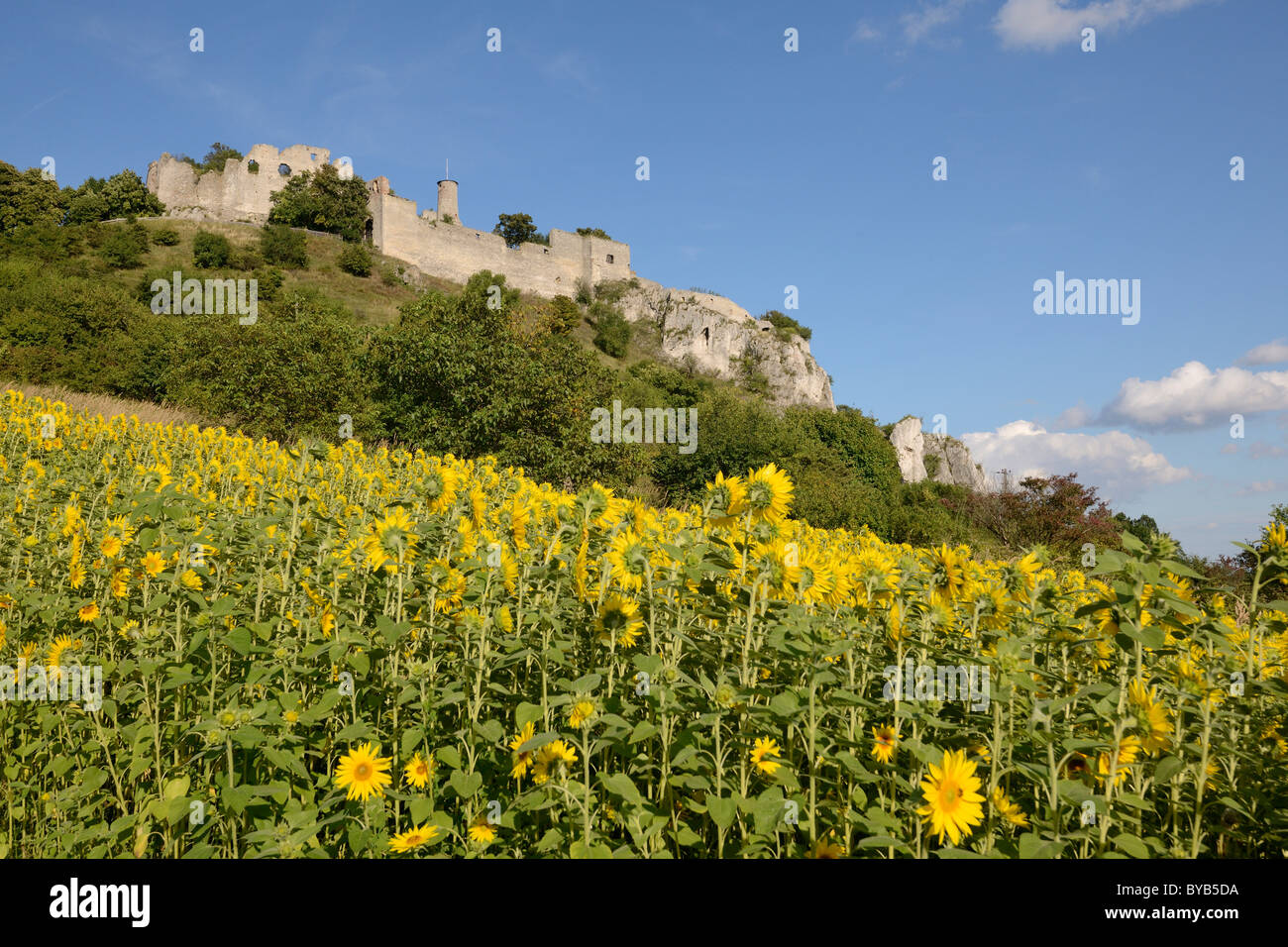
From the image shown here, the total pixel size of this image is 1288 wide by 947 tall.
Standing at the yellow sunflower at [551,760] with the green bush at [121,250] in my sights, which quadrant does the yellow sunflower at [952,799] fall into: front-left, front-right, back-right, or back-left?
back-right

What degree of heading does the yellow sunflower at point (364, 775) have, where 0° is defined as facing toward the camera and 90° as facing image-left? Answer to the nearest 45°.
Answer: approximately 0°

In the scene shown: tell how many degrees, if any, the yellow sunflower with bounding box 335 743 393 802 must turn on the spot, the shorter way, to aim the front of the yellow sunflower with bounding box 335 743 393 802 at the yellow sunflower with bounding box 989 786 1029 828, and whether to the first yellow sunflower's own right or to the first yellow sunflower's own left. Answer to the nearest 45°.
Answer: approximately 45° to the first yellow sunflower's own left
